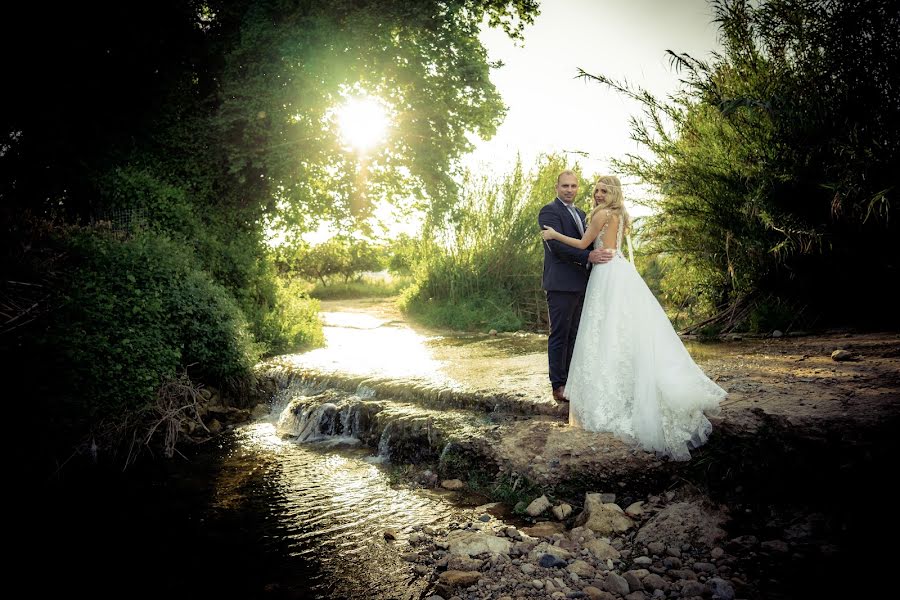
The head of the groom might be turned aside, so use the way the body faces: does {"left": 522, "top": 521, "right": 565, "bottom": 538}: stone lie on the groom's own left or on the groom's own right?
on the groom's own right

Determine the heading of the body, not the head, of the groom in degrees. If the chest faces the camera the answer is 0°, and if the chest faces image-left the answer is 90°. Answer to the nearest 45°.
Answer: approximately 315°

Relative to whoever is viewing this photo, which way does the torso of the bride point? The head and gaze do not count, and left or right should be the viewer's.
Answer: facing away from the viewer and to the left of the viewer

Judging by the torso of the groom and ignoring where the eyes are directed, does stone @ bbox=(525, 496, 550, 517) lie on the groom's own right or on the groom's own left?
on the groom's own right

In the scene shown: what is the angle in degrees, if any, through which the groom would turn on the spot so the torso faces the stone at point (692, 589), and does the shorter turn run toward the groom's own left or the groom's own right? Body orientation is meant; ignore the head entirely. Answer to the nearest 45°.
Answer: approximately 45° to the groom's own right

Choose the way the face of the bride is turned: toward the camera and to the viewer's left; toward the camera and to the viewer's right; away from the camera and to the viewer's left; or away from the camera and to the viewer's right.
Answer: toward the camera and to the viewer's left

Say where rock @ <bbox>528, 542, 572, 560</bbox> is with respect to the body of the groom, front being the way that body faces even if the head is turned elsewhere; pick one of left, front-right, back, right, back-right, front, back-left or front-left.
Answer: front-right

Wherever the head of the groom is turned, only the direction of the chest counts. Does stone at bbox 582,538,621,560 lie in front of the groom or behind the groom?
in front

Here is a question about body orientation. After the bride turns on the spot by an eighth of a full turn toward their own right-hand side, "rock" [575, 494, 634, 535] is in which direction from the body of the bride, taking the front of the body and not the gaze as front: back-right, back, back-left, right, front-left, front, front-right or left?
back

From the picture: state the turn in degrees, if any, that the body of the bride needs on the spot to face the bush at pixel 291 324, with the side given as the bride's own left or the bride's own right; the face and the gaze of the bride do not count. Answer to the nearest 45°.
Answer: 0° — they already face it

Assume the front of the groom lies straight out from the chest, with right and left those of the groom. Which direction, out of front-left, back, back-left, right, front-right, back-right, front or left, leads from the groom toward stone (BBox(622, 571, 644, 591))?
front-right

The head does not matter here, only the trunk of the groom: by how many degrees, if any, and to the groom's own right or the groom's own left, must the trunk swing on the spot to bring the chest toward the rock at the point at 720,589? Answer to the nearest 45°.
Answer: approximately 45° to the groom's own right
